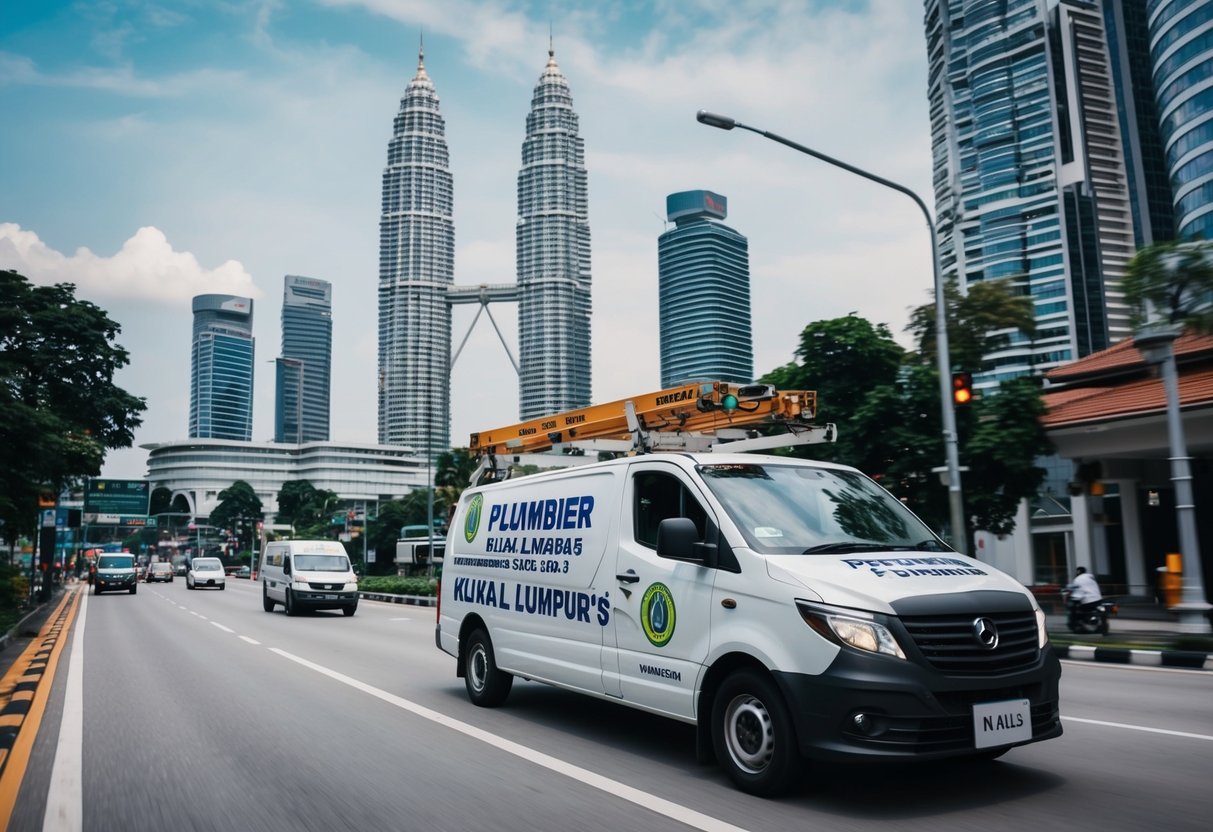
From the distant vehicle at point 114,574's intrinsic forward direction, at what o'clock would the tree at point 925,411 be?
The tree is roughly at 11 o'clock from the distant vehicle.

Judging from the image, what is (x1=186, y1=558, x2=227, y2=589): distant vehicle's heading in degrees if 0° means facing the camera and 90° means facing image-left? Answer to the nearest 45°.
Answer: approximately 0°

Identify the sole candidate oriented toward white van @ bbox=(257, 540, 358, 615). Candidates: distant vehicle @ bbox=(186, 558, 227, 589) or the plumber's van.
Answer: the distant vehicle

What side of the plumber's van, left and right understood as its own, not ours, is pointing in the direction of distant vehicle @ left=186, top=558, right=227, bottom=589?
back

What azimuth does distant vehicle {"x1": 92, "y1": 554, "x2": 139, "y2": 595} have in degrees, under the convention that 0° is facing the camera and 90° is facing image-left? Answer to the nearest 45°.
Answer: approximately 0°

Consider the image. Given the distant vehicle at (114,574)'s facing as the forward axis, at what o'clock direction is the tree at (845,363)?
The tree is roughly at 11 o'clock from the distant vehicle.

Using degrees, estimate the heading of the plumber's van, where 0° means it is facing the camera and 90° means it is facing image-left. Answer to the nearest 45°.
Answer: approximately 315°

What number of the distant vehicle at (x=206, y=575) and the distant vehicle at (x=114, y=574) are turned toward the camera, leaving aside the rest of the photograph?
2

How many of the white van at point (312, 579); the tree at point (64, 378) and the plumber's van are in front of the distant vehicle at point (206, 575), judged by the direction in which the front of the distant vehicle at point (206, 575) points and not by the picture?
3

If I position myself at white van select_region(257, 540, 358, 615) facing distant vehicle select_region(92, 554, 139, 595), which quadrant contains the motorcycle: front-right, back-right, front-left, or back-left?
back-right
